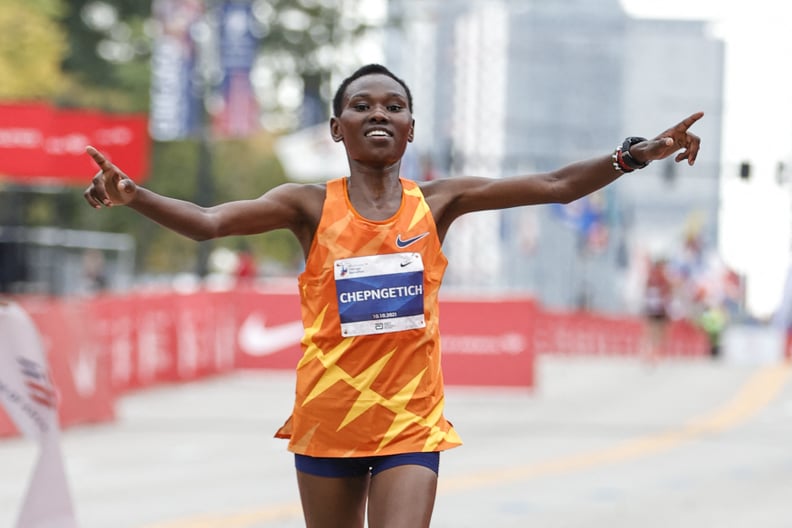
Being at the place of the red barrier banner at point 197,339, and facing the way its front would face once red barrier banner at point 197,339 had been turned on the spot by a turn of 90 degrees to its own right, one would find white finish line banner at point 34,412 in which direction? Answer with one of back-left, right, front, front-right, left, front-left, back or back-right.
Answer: front-left

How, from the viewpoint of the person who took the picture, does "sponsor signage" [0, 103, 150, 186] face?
facing the viewer

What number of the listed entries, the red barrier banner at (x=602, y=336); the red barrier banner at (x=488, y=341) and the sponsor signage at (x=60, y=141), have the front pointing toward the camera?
3

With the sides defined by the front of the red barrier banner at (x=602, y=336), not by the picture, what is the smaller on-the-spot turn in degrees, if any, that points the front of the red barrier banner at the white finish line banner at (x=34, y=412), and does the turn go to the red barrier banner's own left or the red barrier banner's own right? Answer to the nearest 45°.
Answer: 0° — it already faces it

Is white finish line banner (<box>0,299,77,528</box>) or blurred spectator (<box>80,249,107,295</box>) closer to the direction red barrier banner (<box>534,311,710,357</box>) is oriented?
the white finish line banner

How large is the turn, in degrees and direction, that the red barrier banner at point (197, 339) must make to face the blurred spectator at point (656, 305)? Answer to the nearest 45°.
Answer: approximately 90° to its left

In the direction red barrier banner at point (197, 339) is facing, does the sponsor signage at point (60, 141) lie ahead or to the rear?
to the rear

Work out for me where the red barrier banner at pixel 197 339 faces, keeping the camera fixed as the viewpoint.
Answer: facing the viewer and to the right of the viewer
